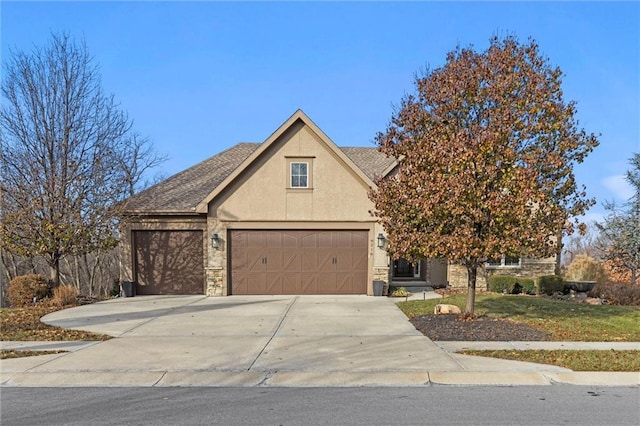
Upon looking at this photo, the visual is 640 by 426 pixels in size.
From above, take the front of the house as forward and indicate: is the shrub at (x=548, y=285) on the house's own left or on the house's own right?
on the house's own left

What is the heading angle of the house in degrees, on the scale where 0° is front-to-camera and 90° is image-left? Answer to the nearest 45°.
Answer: approximately 0°

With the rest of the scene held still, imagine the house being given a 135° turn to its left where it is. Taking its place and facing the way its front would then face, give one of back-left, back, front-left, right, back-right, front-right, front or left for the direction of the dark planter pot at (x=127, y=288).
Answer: back-left

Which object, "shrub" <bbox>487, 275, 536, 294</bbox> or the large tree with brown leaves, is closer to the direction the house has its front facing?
the large tree with brown leaves

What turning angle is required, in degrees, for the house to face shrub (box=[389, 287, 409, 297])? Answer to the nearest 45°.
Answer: approximately 90° to its left

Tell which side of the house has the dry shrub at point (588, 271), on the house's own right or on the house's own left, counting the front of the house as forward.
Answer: on the house's own left

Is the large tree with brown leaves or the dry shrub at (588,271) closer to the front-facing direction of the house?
the large tree with brown leaves
